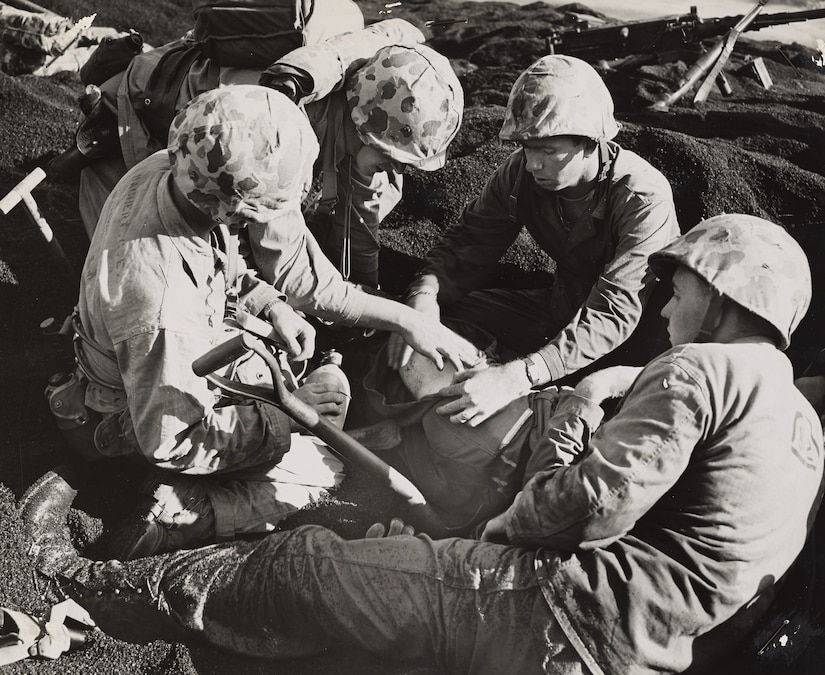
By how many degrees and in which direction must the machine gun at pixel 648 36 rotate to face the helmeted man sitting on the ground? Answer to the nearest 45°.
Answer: approximately 90° to its right

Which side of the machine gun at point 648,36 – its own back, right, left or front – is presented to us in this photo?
right

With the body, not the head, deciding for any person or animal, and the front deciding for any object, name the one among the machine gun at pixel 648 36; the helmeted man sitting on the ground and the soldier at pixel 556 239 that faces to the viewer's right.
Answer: the machine gun

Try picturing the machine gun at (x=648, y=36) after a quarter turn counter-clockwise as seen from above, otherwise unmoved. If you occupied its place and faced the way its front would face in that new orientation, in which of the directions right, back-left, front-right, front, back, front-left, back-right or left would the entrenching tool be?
back

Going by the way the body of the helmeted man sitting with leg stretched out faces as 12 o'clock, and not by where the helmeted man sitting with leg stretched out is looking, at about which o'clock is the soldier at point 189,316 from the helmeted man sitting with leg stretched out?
The soldier is roughly at 1 o'clock from the helmeted man sitting with leg stretched out.

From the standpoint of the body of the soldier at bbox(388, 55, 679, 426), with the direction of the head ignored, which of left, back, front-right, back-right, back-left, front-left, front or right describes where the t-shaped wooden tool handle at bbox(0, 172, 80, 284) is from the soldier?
front-right

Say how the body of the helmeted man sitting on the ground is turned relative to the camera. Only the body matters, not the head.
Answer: to the viewer's left

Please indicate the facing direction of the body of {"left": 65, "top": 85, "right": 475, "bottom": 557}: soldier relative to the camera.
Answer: to the viewer's right

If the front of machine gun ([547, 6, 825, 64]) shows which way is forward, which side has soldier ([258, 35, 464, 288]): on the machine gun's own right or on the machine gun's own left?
on the machine gun's own right
